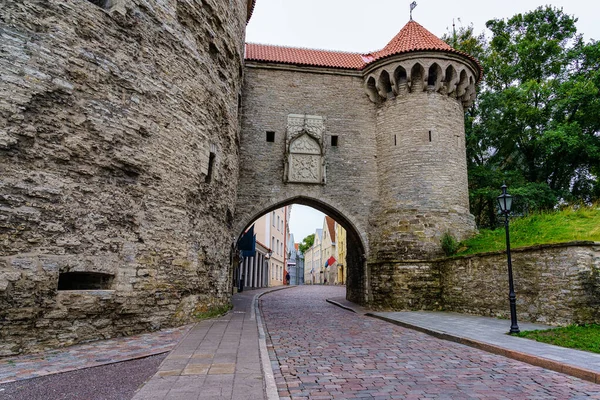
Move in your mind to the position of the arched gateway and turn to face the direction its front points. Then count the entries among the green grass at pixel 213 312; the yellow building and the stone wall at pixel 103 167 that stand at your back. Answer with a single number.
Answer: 1

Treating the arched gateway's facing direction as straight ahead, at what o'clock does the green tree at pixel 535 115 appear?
The green tree is roughly at 8 o'clock from the arched gateway.

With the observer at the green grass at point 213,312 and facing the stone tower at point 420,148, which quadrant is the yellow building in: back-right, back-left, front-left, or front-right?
front-left

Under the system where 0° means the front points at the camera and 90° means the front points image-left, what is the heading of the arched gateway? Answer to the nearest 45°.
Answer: approximately 0°

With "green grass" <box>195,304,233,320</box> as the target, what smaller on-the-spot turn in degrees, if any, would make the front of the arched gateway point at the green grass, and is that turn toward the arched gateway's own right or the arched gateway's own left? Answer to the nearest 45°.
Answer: approximately 45° to the arched gateway's own right

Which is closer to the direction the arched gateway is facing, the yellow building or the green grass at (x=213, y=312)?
the green grass

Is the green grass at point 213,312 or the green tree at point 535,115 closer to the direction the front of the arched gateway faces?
the green grass

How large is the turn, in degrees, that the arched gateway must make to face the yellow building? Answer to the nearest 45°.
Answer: approximately 180°

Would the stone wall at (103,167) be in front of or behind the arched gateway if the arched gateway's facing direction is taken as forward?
in front
